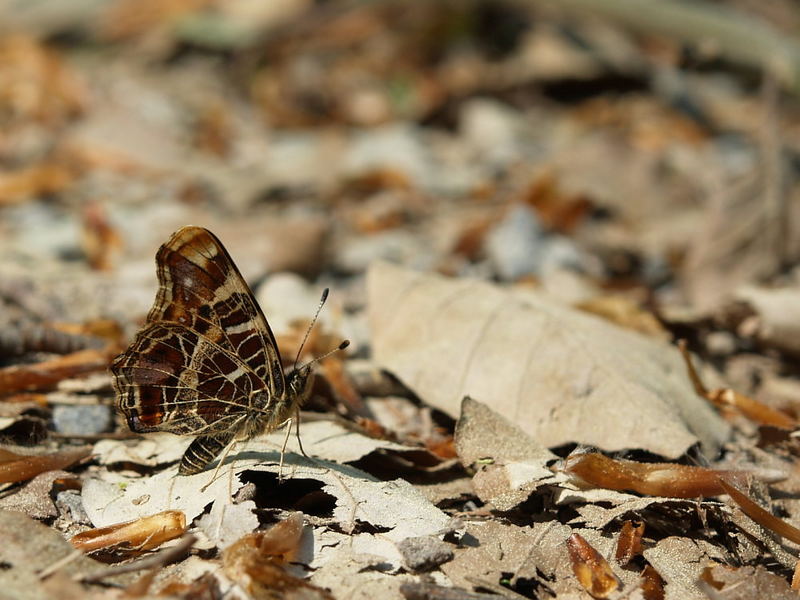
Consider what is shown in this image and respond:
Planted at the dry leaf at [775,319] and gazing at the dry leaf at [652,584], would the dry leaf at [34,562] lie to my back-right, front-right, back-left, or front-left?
front-right

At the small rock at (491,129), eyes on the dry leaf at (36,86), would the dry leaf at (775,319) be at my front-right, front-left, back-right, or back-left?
back-left

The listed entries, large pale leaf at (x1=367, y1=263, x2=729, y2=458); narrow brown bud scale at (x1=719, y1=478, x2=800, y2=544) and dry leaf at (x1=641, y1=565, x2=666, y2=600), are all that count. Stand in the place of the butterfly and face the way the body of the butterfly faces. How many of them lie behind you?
0

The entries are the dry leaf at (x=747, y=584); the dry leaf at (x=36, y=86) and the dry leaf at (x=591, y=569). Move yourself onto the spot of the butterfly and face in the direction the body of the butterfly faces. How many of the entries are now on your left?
1

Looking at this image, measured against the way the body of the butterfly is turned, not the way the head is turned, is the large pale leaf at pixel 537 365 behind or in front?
in front

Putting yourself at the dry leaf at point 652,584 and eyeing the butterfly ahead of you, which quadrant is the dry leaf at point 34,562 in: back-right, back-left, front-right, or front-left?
front-left

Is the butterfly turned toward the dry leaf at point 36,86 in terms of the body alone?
no

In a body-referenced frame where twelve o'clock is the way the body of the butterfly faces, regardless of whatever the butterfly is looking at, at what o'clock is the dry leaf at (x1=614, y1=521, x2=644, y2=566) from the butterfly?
The dry leaf is roughly at 1 o'clock from the butterfly.

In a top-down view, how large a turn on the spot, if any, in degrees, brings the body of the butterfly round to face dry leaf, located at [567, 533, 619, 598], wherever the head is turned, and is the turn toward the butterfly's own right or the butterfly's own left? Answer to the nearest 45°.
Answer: approximately 45° to the butterfly's own right

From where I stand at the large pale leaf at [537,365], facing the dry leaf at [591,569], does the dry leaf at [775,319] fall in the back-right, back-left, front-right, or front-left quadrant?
back-left

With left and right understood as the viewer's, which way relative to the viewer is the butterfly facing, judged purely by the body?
facing to the right of the viewer

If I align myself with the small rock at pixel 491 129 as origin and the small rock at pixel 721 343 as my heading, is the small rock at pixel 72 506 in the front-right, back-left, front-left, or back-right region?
front-right

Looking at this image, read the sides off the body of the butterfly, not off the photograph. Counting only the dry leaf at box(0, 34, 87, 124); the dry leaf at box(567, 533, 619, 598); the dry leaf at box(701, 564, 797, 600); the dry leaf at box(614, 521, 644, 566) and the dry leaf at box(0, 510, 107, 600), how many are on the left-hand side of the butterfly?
1
